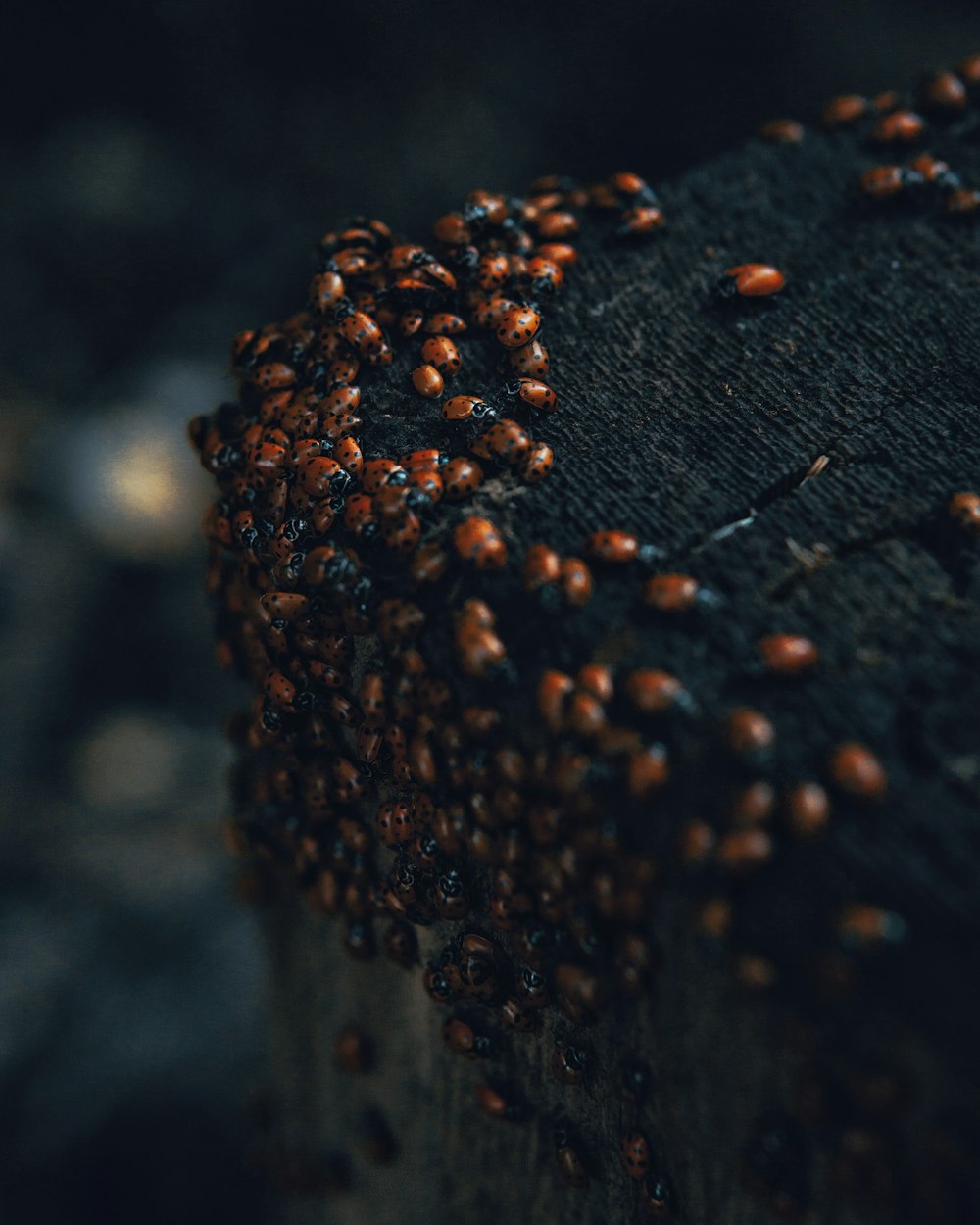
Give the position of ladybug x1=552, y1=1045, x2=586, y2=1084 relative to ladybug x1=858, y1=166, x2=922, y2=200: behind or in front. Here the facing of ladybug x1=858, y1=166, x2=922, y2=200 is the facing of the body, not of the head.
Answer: behind

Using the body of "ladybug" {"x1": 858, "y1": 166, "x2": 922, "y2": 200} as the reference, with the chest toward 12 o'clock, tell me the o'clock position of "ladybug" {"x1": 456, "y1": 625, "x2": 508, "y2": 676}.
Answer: "ladybug" {"x1": 456, "y1": 625, "x2": 508, "y2": 676} is roughly at 4 o'clock from "ladybug" {"x1": 858, "y1": 166, "x2": 922, "y2": 200}.

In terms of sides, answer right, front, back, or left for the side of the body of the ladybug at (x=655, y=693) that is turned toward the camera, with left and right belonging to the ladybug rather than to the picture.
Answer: right

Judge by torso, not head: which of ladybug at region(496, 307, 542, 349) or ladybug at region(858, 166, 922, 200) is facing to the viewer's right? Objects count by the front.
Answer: ladybug at region(858, 166, 922, 200)

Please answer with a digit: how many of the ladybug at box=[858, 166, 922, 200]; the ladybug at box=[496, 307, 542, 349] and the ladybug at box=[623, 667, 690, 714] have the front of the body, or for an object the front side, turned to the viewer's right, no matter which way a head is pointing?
2

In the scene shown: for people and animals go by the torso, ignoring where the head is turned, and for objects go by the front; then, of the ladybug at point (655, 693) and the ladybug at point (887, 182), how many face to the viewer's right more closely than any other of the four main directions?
2

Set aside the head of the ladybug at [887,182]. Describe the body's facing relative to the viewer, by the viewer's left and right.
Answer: facing to the right of the viewer
